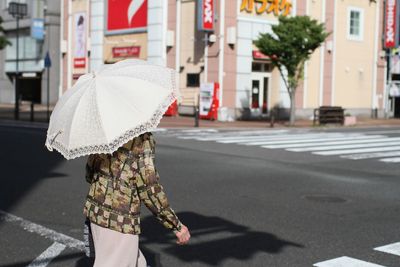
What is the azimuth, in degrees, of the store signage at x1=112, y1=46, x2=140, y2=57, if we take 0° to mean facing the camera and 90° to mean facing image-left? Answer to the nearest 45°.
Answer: approximately 0°

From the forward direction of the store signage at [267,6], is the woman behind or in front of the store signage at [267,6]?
in front

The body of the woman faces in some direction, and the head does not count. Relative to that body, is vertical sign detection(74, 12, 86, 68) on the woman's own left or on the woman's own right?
on the woman's own left

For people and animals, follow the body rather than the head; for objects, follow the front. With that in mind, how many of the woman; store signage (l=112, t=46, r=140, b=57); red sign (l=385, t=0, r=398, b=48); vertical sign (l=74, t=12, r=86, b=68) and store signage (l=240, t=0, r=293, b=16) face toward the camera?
4

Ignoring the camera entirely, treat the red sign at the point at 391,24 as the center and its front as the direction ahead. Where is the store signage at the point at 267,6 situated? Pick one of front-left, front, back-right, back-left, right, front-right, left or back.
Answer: front-right

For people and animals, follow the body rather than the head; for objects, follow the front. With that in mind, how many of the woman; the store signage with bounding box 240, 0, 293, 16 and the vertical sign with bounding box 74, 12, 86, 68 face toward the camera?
2

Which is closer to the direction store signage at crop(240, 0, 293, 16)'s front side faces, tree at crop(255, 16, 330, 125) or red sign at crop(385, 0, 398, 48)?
the tree
